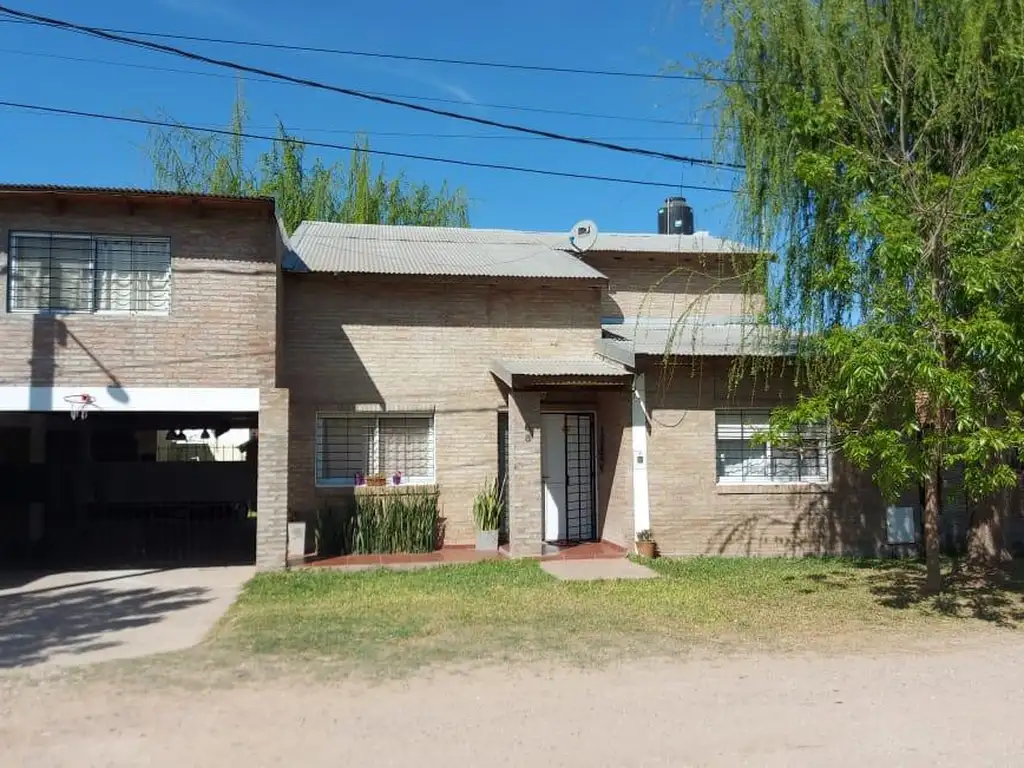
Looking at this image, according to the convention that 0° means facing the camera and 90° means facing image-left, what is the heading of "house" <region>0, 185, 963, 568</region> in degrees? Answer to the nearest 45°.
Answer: approximately 0°

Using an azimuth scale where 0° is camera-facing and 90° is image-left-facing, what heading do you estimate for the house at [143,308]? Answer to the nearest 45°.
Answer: approximately 0°

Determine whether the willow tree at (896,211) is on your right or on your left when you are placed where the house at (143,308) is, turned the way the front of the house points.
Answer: on your left
